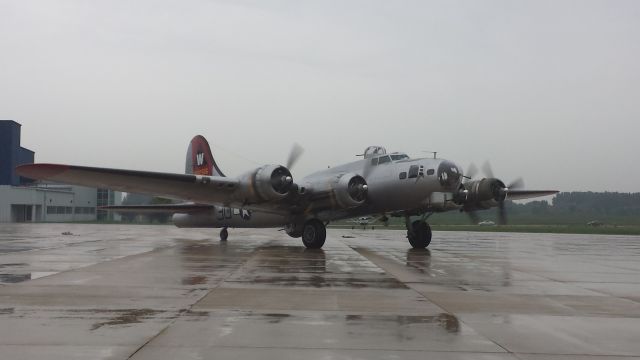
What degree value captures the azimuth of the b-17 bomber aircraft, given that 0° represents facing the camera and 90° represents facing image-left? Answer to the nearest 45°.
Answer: approximately 315°
